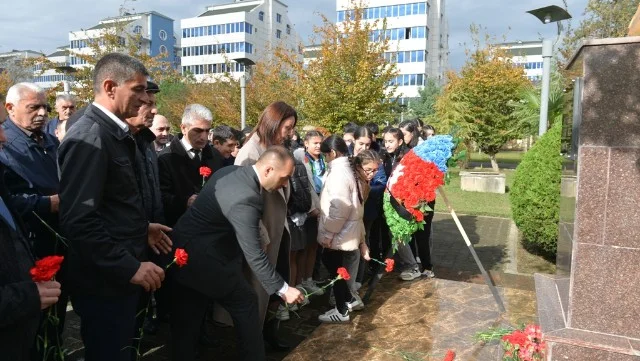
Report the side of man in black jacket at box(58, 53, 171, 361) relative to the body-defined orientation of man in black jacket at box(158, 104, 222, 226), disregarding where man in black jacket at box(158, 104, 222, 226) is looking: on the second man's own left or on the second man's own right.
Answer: on the second man's own right

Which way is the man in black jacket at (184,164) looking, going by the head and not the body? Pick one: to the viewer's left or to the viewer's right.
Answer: to the viewer's right

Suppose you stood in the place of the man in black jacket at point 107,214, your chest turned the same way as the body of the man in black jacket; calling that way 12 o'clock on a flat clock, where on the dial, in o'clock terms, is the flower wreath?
The flower wreath is roughly at 11 o'clock from the man in black jacket.

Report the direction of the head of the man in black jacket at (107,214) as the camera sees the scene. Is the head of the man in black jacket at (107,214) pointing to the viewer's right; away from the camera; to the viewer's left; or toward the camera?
to the viewer's right

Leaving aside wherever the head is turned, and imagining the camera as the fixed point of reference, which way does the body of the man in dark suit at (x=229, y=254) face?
to the viewer's right

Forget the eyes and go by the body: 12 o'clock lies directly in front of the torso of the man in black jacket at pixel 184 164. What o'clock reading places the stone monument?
The stone monument is roughly at 12 o'clock from the man in black jacket.

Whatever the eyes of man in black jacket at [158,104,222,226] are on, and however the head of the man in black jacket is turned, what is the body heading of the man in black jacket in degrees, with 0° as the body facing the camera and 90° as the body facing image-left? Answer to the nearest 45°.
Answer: approximately 315°

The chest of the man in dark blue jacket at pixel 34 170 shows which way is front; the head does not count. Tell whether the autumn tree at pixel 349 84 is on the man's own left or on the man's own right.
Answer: on the man's own left

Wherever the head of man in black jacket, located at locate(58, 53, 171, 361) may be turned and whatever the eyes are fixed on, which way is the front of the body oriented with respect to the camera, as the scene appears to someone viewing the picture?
to the viewer's right

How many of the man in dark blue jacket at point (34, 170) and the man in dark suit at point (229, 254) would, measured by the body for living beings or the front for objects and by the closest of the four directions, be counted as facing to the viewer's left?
0
